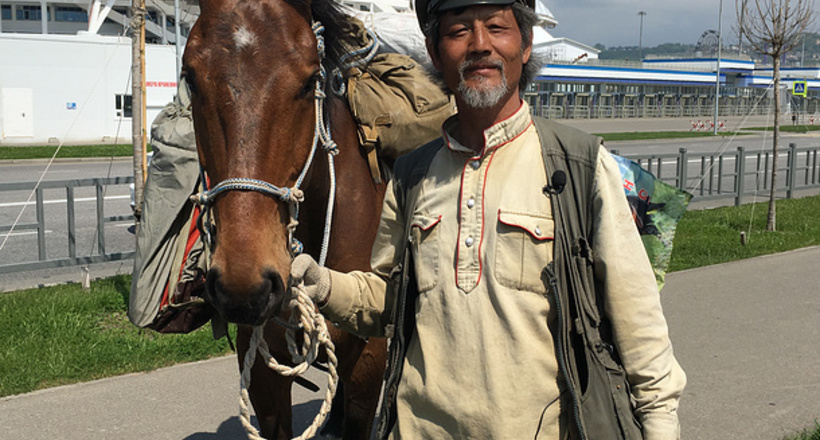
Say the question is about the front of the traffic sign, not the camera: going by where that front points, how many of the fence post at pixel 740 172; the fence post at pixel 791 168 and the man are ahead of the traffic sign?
3

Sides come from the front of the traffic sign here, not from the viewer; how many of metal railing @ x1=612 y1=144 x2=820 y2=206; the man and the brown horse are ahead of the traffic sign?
3

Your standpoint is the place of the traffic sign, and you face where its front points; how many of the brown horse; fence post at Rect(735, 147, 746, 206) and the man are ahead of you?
3

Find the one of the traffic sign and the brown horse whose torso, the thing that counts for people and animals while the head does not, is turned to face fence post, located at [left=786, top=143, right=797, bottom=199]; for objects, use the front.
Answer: the traffic sign

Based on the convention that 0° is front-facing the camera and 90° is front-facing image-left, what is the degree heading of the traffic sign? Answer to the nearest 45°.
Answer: approximately 0°

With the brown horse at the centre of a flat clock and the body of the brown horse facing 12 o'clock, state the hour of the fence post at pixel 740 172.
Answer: The fence post is roughly at 7 o'clock from the brown horse.

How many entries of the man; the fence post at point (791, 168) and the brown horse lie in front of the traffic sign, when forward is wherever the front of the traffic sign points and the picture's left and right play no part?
3
